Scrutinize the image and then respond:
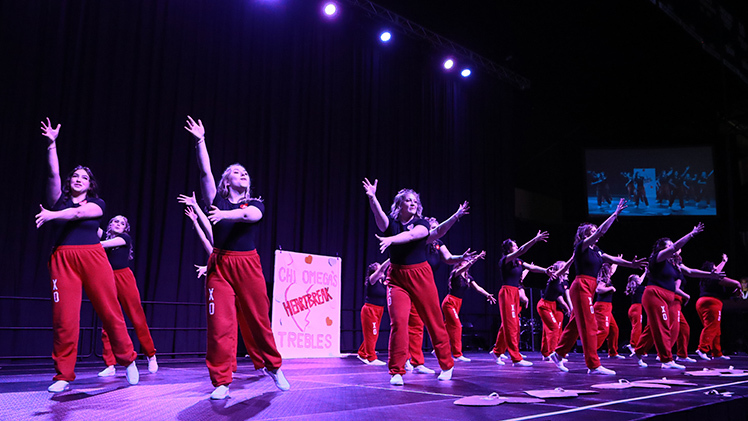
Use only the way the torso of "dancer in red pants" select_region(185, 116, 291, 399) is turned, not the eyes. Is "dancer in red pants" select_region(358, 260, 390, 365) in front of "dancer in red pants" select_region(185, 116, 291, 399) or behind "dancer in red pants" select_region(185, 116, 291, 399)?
behind

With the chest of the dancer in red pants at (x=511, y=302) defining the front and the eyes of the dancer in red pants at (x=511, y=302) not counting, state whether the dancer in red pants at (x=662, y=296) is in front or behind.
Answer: in front

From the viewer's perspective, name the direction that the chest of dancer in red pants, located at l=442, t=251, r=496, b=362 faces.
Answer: to the viewer's right

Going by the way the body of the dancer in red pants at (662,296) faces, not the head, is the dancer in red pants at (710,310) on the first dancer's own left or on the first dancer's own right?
on the first dancer's own left

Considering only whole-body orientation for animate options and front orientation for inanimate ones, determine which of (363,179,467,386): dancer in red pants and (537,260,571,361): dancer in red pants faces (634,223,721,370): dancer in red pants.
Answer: (537,260,571,361): dancer in red pants

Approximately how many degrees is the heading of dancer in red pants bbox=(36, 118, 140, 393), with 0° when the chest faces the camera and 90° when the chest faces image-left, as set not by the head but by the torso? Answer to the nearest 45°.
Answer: approximately 0°
